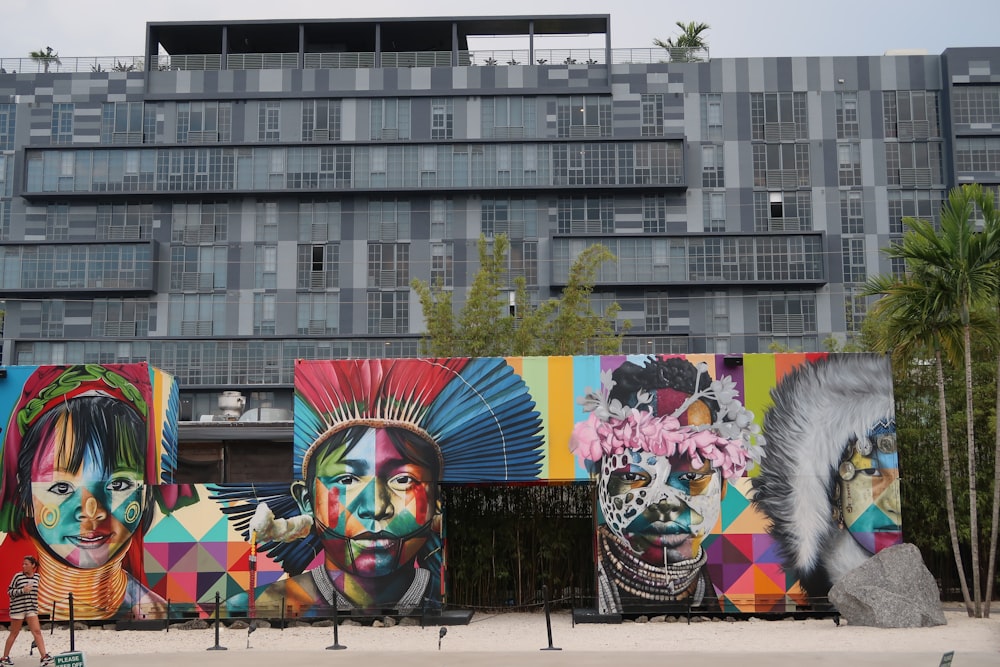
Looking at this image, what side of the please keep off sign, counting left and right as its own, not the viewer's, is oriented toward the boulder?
left

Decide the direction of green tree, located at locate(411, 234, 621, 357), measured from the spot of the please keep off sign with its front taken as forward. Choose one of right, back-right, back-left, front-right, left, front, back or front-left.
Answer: back-left

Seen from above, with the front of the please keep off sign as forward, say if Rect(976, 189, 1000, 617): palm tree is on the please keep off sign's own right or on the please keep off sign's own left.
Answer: on the please keep off sign's own left

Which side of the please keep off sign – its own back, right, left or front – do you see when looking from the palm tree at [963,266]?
left

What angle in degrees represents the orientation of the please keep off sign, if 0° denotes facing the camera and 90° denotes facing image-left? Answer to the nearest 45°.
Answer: approximately 0°

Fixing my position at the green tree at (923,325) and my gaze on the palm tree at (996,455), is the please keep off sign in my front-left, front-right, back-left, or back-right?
back-right

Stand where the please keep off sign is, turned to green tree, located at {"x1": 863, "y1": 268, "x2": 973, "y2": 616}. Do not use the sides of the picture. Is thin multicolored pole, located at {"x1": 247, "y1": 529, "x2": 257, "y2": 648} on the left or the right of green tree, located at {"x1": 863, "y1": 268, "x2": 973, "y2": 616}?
left
